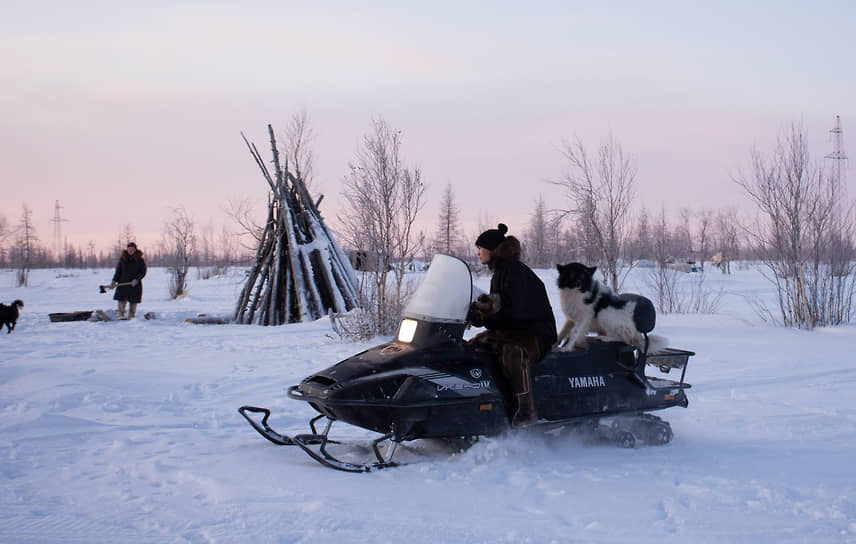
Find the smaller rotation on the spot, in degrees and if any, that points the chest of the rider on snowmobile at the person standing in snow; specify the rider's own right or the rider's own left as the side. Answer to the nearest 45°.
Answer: approximately 45° to the rider's own right

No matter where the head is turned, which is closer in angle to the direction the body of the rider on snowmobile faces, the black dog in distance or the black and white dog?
the black dog in distance

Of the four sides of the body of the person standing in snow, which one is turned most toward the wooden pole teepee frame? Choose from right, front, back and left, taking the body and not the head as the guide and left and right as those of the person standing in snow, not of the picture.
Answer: left

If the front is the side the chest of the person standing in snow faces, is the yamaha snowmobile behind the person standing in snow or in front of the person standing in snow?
in front

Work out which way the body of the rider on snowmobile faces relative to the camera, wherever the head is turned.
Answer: to the viewer's left

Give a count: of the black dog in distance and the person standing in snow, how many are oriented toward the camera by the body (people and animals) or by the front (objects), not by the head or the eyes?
1

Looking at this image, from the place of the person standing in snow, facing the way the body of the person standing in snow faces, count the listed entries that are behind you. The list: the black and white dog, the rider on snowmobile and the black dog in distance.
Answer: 0

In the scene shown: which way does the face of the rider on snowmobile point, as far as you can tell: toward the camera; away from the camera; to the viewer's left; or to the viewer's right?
to the viewer's left

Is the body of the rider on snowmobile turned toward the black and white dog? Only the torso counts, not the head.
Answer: no

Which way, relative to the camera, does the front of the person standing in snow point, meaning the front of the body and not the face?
toward the camera

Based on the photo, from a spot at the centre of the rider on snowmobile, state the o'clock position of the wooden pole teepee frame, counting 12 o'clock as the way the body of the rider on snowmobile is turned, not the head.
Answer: The wooden pole teepee frame is roughly at 2 o'clock from the rider on snowmobile.
